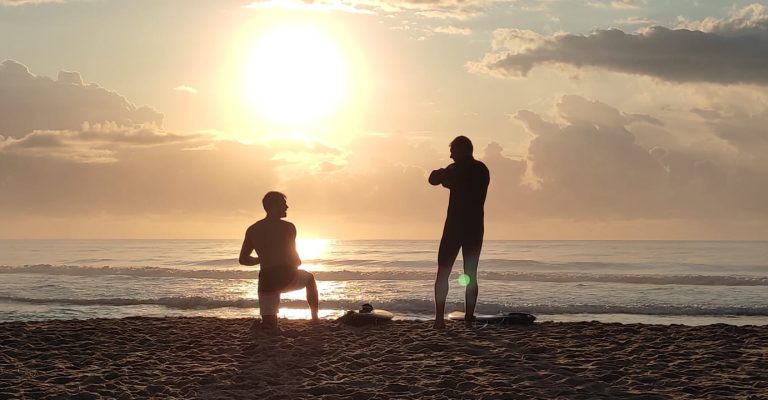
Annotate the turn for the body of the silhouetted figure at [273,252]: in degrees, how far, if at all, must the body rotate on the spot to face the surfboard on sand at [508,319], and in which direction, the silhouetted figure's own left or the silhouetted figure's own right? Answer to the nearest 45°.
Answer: approximately 45° to the silhouetted figure's own right

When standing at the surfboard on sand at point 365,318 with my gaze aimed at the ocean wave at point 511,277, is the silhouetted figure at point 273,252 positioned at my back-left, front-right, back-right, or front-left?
back-left

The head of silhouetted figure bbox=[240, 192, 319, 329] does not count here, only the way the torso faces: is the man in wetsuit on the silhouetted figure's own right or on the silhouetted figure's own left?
on the silhouetted figure's own right

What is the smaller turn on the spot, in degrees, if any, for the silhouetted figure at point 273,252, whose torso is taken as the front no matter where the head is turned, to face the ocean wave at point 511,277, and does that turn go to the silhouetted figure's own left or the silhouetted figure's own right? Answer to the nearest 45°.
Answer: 0° — they already face it

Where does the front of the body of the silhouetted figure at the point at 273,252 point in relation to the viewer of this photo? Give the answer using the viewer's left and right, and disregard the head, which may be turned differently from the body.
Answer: facing away from the viewer and to the right of the viewer
